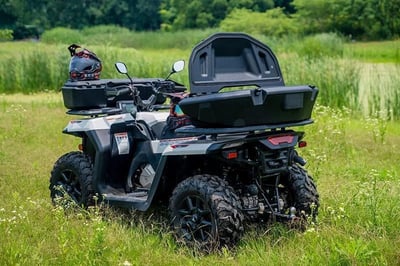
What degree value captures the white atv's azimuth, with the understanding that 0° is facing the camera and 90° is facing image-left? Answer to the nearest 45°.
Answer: approximately 135°
